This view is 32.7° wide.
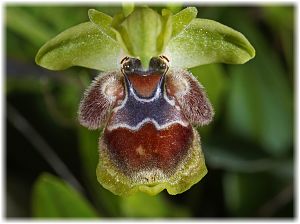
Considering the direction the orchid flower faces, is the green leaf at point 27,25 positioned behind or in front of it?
behind

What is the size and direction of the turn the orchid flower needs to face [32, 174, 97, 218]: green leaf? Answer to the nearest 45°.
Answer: approximately 135° to its right

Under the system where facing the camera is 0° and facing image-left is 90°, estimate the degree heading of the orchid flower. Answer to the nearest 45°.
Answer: approximately 0°
